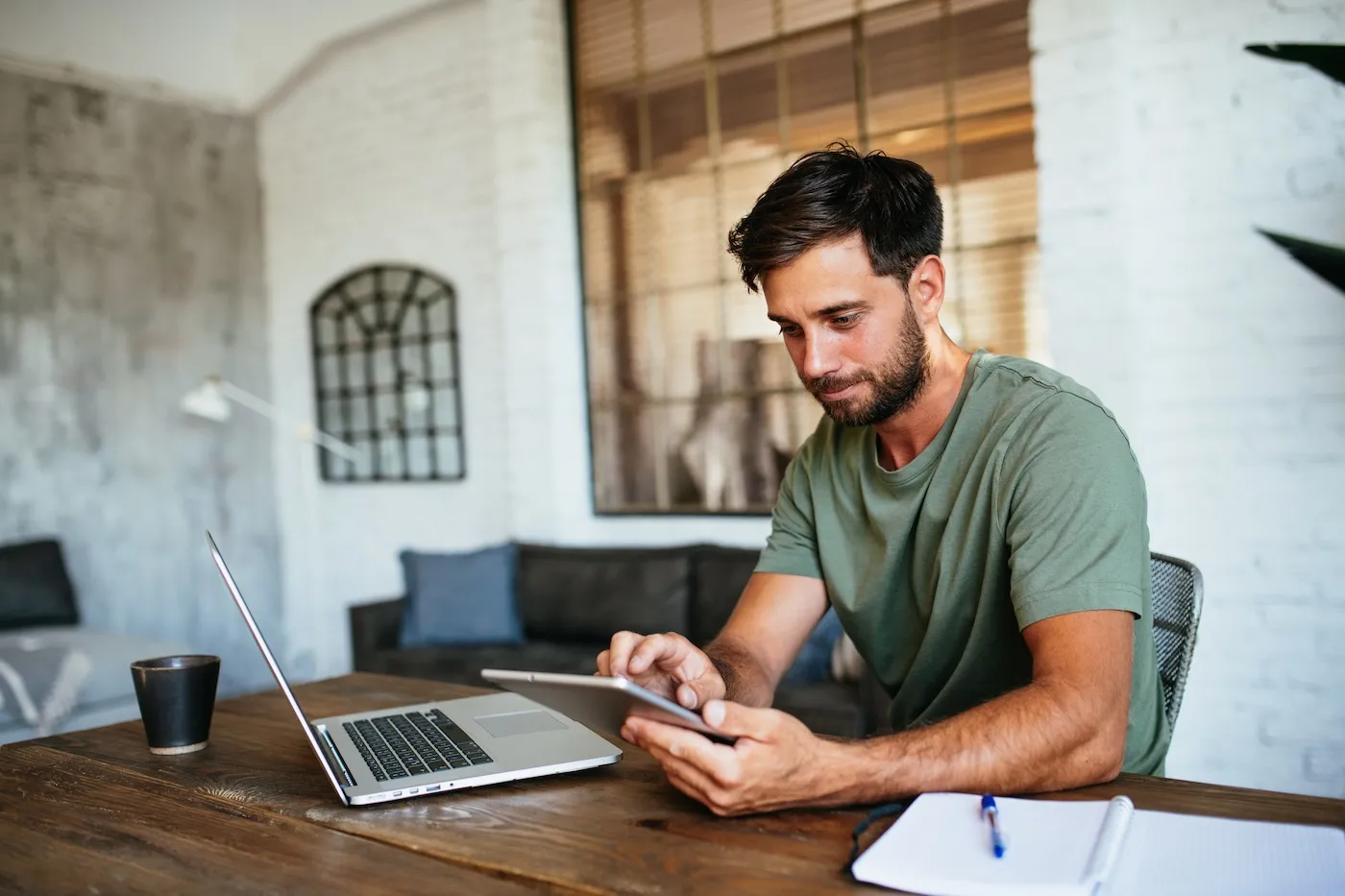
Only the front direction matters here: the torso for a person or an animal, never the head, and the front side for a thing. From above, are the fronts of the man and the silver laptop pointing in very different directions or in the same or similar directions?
very different directions

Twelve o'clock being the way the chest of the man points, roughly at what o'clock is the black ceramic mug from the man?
The black ceramic mug is roughly at 1 o'clock from the man.

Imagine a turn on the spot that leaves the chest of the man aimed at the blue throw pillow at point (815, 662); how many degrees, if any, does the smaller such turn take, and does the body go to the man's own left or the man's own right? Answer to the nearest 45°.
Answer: approximately 135° to the man's own right

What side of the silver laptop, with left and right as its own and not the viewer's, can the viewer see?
right

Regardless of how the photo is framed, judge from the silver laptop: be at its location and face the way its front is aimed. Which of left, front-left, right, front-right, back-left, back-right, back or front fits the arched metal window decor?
left

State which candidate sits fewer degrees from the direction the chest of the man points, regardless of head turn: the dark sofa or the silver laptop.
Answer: the silver laptop

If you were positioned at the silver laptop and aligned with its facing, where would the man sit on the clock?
The man is roughly at 12 o'clock from the silver laptop.

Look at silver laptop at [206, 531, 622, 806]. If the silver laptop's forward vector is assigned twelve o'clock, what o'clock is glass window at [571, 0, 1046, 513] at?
The glass window is roughly at 10 o'clock from the silver laptop.

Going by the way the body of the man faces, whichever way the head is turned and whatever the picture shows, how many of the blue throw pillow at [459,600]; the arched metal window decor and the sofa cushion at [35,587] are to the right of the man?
3

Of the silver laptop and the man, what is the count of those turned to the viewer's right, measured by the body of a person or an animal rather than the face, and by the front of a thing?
1

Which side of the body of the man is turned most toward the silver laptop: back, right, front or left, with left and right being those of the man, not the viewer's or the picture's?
front

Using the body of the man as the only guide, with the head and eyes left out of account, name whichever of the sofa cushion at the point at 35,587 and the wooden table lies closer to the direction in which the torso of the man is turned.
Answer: the wooden table

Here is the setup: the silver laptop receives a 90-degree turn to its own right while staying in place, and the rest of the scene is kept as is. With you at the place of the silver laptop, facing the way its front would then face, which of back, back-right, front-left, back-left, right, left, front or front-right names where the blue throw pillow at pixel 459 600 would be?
back

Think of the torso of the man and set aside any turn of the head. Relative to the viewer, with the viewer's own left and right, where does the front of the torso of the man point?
facing the viewer and to the left of the viewer

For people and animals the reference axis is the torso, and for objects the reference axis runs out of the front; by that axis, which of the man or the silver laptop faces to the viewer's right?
the silver laptop
